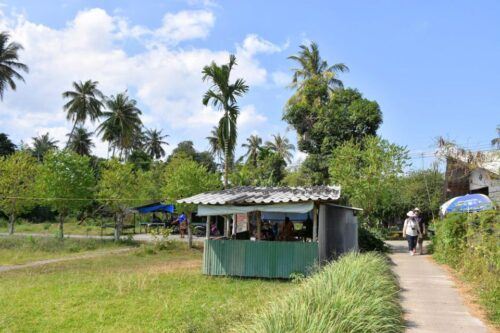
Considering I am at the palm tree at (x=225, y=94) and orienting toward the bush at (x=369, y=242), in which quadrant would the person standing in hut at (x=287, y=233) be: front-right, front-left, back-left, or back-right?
front-right

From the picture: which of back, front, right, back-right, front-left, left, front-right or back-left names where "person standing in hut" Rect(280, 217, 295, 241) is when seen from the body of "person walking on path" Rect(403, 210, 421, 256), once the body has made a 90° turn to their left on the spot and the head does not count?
back-right

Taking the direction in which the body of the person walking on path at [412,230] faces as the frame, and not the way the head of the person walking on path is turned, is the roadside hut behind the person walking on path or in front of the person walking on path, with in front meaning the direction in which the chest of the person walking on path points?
in front

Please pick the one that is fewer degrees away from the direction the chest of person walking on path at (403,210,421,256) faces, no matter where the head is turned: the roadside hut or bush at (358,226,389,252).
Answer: the roadside hut

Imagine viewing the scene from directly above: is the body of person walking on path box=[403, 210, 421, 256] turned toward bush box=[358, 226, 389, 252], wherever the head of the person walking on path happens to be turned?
no

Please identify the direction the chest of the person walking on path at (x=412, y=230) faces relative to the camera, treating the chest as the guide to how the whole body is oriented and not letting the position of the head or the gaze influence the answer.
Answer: toward the camera

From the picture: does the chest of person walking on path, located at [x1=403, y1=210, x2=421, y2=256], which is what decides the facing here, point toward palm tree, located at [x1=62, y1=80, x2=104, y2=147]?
no
